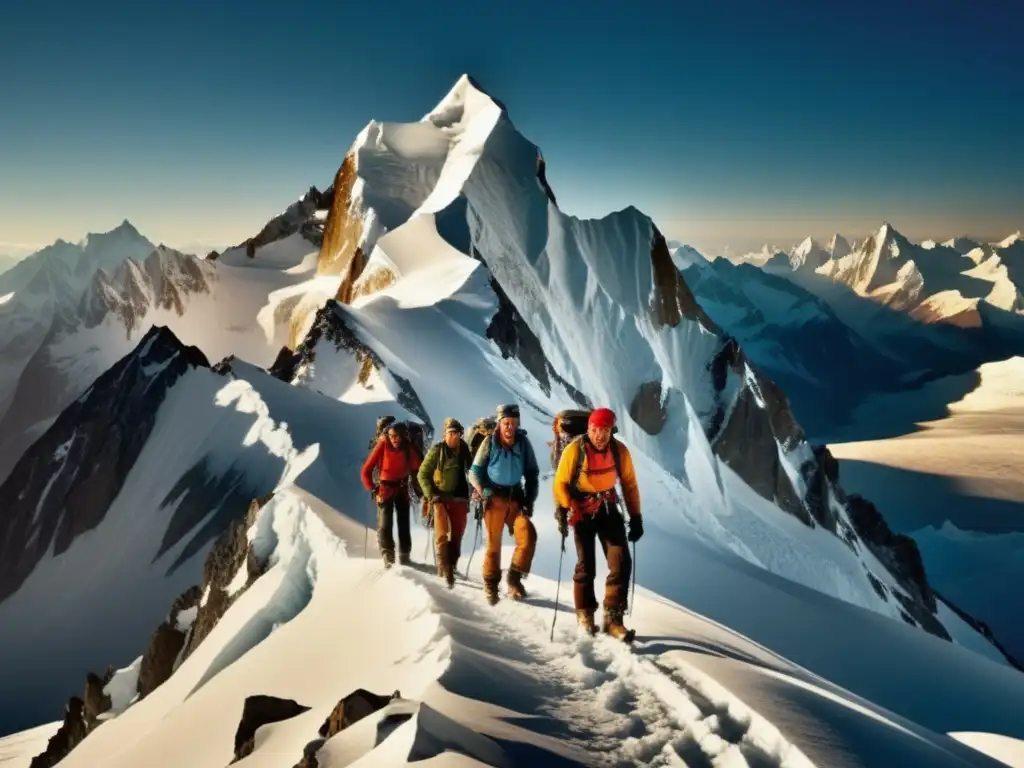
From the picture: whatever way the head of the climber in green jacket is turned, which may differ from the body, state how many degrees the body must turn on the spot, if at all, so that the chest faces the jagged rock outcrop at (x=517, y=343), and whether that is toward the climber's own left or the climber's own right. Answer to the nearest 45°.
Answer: approximately 180°

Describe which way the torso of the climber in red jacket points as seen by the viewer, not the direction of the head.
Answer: toward the camera

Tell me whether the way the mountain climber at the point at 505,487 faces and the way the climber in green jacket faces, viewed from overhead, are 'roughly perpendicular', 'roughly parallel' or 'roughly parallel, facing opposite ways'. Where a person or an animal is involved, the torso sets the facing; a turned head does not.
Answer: roughly parallel

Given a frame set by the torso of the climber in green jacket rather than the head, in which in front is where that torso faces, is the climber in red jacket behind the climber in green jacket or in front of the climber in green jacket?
behind

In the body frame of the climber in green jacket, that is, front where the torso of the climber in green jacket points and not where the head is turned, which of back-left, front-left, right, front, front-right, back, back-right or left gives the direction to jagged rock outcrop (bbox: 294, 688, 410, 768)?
front

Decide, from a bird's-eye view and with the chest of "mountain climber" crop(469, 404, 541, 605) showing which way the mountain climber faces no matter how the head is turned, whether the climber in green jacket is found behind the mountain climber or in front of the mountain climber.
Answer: behind

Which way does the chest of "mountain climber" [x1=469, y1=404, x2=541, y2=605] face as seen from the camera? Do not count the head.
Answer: toward the camera

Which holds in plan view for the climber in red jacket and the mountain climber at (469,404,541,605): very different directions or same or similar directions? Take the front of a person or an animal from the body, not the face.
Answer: same or similar directions

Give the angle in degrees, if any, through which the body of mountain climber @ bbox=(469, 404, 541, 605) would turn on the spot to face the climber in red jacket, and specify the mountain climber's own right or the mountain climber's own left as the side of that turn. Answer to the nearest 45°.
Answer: approximately 135° to the mountain climber's own right

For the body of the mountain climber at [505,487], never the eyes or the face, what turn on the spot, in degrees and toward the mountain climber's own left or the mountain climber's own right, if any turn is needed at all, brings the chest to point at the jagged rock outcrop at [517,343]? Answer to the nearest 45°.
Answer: approximately 180°
